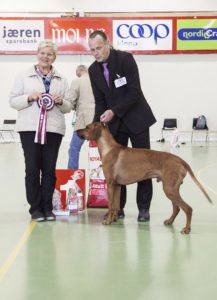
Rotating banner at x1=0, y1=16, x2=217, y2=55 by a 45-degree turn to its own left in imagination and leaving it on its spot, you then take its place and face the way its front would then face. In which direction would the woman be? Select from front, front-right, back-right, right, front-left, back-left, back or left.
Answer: front-right

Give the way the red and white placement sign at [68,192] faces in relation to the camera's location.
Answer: facing the viewer

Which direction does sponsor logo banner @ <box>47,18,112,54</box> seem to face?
toward the camera

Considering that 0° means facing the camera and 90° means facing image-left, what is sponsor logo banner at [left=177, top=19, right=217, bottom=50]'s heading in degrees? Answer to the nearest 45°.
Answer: approximately 0°

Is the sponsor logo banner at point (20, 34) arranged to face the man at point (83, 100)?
yes

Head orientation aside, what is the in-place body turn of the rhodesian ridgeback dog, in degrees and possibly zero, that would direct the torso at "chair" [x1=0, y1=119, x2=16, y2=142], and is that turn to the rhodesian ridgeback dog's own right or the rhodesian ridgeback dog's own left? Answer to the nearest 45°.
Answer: approximately 45° to the rhodesian ridgeback dog's own right

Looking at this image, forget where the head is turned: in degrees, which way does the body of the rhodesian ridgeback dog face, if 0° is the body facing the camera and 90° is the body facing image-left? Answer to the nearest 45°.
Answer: approximately 90°

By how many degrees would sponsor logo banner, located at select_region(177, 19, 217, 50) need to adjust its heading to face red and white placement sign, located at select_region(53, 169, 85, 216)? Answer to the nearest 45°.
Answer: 0° — it already faces it

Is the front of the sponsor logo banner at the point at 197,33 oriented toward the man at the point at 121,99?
yes

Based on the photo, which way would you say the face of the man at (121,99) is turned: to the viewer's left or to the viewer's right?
to the viewer's left

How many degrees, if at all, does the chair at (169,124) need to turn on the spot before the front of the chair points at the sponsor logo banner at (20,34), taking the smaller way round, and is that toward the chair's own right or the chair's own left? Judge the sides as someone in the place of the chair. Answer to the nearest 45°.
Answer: approximately 45° to the chair's own right

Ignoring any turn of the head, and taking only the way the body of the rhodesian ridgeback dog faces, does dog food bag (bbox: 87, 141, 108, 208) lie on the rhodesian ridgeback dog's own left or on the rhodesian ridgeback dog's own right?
on the rhodesian ridgeback dog's own right

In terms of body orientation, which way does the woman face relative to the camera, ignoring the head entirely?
toward the camera

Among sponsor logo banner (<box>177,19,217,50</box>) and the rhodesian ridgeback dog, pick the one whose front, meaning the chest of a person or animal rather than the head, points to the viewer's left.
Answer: the rhodesian ridgeback dog

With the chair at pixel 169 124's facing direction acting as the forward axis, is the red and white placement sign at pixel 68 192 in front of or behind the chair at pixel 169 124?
in front

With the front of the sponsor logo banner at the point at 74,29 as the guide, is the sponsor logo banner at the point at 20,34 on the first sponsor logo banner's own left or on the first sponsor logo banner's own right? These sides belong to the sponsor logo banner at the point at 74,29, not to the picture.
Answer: on the first sponsor logo banner's own right
